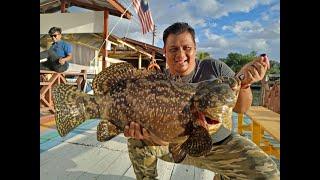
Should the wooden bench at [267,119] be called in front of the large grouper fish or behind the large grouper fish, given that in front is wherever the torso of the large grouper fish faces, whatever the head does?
in front

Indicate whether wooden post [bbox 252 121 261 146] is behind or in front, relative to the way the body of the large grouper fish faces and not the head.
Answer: in front

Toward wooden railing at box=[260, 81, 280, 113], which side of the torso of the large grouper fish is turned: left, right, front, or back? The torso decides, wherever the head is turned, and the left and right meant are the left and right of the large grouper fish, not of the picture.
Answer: front

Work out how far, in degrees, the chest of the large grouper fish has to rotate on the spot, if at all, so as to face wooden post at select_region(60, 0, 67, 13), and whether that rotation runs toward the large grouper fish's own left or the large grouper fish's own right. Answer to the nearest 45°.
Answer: approximately 135° to the large grouper fish's own left

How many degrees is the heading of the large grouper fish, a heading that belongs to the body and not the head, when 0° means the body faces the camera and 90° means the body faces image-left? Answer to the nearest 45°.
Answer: approximately 270°

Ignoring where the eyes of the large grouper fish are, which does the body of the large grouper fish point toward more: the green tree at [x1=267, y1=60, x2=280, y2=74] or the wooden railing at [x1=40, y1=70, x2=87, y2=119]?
the green tree

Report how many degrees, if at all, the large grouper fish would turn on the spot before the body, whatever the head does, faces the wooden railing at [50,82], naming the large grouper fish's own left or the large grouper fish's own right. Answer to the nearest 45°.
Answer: approximately 135° to the large grouper fish's own left

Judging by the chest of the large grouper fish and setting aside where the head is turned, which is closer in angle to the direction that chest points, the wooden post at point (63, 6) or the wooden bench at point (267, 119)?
the wooden bench
